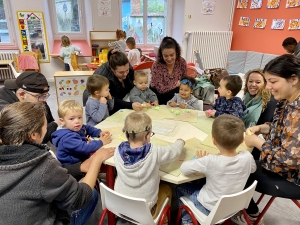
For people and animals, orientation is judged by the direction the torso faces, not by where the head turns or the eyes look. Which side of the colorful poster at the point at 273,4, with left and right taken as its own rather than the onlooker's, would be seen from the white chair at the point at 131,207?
front

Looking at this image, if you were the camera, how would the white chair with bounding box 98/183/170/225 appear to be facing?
facing away from the viewer and to the right of the viewer

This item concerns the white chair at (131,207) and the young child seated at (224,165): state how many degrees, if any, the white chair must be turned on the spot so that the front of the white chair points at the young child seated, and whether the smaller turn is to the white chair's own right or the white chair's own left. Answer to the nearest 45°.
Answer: approximately 45° to the white chair's own right

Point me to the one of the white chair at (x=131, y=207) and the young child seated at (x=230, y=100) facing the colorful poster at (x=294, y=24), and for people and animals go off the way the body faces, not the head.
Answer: the white chair

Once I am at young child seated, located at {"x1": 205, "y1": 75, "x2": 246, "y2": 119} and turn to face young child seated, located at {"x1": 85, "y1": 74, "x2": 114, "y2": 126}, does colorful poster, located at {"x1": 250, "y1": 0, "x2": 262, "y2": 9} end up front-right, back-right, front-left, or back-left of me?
back-right

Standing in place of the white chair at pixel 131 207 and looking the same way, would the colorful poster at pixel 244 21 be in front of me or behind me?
in front

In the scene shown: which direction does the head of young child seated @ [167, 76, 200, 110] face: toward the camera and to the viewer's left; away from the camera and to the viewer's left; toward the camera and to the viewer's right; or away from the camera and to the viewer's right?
toward the camera and to the viewer's left

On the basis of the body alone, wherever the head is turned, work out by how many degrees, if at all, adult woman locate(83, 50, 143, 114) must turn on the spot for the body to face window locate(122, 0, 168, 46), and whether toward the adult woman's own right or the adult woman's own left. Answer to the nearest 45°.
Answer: approximately 135° to the adult woman's own left

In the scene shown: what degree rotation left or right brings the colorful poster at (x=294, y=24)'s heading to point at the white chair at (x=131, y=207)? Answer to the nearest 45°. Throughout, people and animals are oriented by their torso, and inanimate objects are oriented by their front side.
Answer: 0° — it already faces it

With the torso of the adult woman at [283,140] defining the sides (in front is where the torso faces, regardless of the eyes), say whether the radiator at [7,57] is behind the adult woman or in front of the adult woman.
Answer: in front

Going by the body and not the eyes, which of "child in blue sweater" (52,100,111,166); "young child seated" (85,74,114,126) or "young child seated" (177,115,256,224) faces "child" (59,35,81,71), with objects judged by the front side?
"young child seated" (177,115,256,224)

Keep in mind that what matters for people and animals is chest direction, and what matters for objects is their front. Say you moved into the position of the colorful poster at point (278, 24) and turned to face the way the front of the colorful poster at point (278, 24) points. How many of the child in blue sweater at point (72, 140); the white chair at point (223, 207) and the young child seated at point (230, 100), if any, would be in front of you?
3
